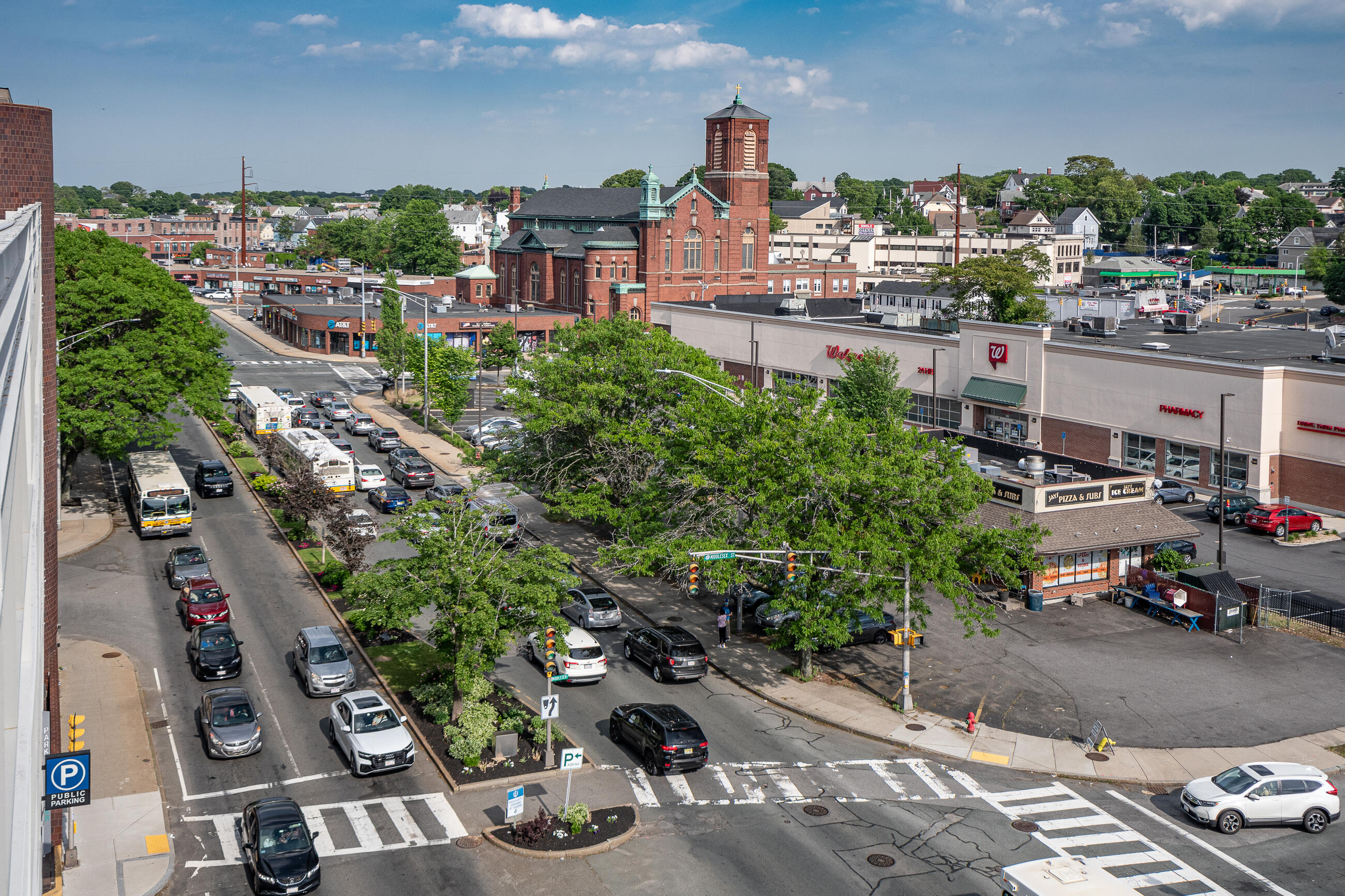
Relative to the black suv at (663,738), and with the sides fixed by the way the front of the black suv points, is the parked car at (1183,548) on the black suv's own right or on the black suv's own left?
on the black suv's own right

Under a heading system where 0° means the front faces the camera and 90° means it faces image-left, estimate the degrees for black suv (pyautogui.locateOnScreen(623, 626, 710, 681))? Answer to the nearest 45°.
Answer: approximately 135°

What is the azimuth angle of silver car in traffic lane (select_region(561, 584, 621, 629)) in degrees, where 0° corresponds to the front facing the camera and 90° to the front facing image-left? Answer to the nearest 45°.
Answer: approximately 135°

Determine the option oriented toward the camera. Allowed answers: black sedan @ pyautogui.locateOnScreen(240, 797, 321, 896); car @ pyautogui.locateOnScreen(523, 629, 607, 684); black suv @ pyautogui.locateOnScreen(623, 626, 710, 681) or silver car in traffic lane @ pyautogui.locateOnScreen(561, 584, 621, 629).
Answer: black sedan @ pyautogui.locateOnScreen(240, 797, 321, 896)

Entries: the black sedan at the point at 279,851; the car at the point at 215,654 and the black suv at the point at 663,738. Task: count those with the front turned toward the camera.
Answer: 2

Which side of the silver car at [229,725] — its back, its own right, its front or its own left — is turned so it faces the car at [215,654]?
back

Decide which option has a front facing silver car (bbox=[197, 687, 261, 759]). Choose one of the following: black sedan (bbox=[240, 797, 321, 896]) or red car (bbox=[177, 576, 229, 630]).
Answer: the red car

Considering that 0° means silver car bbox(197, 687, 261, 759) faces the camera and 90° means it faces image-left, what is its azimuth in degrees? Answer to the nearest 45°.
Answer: approximately 0°

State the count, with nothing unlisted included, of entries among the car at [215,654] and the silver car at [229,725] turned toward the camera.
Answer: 2

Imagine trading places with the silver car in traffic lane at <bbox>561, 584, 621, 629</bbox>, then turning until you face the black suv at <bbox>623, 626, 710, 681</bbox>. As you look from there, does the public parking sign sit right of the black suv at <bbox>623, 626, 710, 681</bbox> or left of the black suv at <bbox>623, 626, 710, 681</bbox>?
right

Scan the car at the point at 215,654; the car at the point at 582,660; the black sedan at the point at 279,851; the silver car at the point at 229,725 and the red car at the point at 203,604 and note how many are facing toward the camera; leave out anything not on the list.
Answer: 4
